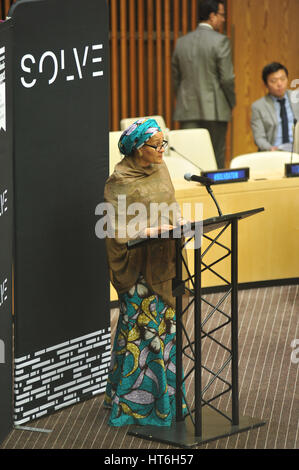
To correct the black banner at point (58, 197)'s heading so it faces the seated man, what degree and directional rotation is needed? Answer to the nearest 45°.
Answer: approximately 90° to its left

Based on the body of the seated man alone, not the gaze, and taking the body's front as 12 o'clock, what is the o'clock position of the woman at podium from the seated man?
The woman at podium is roughly at 2 o'clock from the seated man.

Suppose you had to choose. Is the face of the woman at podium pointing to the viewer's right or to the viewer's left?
to the viewer's right

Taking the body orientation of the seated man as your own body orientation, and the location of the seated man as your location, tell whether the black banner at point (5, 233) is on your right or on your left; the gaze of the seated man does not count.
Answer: on your right

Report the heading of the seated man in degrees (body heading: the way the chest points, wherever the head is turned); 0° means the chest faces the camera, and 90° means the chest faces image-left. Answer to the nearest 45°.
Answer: approximately 315°

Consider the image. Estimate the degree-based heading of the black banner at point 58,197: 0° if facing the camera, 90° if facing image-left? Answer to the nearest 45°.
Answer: approximately 315°

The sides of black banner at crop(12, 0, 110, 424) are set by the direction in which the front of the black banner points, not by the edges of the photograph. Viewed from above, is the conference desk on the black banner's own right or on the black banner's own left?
on the black banner's own left
